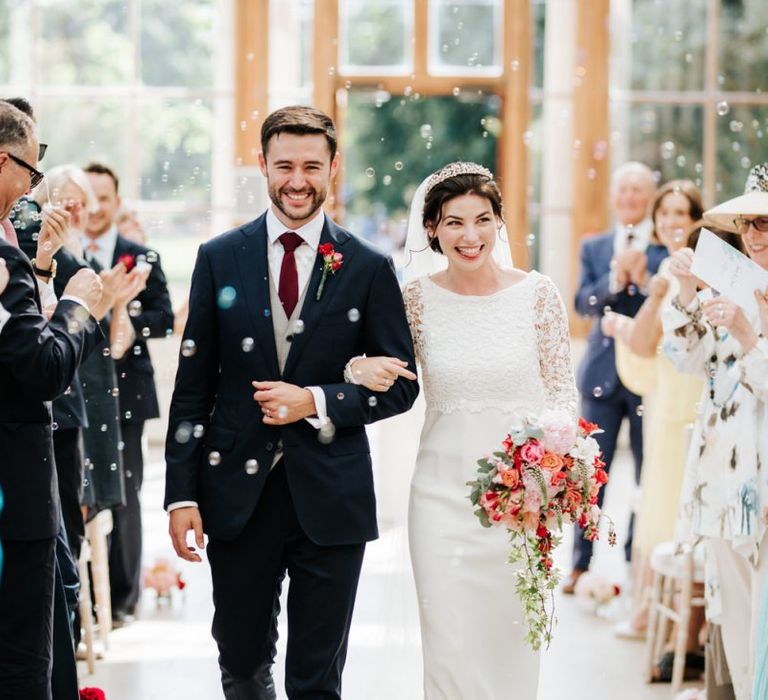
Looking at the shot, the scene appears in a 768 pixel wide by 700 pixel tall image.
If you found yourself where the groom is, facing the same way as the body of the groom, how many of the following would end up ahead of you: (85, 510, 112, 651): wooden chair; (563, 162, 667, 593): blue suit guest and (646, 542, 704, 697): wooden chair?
0

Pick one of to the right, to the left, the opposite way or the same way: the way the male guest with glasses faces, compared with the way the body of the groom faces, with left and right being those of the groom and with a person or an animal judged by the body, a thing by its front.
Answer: to the left

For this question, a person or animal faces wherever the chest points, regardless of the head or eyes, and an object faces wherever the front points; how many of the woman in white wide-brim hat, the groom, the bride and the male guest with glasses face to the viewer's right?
1

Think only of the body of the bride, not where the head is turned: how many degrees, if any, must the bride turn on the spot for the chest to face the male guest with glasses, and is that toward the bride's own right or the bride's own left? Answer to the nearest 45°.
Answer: approximately 45° to the bride's own right

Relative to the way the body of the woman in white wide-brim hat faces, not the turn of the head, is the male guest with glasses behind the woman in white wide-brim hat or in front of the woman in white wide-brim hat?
in front

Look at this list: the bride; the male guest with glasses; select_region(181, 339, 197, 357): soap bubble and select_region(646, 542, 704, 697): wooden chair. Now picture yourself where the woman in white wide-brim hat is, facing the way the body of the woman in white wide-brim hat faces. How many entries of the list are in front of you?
3

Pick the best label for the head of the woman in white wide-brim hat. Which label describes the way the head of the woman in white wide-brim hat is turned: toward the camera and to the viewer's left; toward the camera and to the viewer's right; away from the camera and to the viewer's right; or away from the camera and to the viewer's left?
toward the camera and to the viewer's left

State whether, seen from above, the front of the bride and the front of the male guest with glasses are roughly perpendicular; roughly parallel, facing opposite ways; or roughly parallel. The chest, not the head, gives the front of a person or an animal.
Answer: roughly perpendicular

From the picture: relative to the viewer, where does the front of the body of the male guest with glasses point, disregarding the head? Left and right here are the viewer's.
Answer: facing to the right of the viewer

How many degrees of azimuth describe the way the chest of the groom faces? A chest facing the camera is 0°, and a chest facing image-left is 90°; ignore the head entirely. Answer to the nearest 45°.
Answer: approximately 0°

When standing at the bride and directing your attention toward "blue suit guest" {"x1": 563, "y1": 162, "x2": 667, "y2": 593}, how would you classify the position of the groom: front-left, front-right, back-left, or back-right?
back-left

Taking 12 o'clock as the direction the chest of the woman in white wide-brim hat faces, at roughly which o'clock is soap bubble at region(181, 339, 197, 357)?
The soap bubble is roughly at 12 o'clock from the woman in white wide-brim hat.

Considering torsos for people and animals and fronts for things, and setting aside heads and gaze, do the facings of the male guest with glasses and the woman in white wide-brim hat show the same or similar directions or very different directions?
very different directions

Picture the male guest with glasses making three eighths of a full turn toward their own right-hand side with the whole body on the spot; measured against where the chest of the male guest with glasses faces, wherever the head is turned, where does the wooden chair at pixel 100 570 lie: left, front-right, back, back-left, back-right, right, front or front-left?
back-right

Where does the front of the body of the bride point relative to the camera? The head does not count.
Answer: toward the camera

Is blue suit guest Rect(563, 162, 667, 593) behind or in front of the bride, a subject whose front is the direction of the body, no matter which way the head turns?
behind

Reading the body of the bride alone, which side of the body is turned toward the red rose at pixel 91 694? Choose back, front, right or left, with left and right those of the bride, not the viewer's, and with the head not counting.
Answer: right

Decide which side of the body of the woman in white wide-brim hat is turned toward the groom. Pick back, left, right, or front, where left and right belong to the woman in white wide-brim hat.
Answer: front

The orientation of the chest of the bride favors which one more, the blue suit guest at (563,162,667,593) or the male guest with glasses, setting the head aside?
the male guest with glasses
